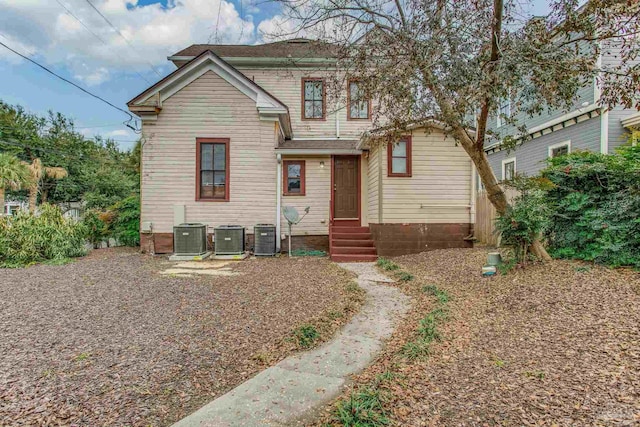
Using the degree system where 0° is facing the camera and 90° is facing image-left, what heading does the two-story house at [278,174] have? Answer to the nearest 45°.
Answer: approximately 0°

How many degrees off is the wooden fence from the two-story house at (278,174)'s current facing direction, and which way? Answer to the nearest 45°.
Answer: approximately 90° to its left

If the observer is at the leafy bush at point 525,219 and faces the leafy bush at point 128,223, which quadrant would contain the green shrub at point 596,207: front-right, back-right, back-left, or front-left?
back-right

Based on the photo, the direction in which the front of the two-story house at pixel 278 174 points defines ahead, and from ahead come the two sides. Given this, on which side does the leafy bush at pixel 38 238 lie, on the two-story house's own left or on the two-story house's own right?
on the two-story house's own right

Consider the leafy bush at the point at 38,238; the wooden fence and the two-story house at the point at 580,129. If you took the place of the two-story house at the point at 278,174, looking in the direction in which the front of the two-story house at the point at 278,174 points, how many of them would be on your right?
1

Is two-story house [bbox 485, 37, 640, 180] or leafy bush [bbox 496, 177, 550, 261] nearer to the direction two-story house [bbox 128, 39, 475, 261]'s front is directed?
the leafy bush

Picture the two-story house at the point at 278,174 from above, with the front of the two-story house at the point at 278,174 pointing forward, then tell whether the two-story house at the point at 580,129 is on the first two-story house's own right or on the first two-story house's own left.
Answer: on the first two-story house's own left

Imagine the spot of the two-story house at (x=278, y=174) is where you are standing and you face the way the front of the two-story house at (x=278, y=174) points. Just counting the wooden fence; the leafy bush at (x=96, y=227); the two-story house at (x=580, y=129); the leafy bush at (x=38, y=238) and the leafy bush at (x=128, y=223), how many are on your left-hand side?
2

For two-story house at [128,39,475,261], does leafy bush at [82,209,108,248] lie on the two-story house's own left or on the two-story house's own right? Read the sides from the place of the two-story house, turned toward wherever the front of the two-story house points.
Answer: on the two-story house's own right
